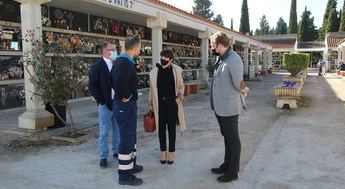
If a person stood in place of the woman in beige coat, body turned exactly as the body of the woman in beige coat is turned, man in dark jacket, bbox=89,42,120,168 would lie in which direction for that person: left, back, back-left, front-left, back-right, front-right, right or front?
right

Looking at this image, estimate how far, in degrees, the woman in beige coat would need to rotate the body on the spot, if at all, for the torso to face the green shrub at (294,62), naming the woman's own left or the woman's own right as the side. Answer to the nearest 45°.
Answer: approximately 135° to the woman's own left

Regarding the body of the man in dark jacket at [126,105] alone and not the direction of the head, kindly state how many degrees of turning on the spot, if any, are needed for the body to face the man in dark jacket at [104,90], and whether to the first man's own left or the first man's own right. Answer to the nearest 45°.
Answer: approximately 90° to the first man's own left

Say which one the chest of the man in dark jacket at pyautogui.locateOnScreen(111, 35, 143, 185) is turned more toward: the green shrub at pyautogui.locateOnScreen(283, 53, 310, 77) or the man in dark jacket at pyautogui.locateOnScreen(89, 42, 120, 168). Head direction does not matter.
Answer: the green shrub

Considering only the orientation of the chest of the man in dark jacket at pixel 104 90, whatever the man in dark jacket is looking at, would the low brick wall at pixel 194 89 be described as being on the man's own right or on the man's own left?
on the man's own left

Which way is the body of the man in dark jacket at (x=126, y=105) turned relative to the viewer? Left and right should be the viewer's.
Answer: facing to the right of the viewer

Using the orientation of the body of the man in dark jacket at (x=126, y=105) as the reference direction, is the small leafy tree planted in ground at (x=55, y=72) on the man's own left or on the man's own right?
on the man's own left

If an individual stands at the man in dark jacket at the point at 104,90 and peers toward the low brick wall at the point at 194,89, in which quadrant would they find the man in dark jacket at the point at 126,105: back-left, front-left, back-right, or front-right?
back-right

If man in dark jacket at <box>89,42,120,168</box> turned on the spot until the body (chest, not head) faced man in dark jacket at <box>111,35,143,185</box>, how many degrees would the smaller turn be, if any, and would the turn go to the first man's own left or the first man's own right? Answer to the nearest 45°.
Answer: approximately 45° to the first man's own right

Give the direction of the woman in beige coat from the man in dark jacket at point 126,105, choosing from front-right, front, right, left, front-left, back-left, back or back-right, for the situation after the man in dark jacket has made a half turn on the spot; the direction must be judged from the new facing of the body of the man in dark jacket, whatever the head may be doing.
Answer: back-right

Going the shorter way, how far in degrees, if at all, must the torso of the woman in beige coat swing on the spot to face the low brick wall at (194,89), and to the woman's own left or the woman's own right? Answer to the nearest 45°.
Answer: approximately 180°

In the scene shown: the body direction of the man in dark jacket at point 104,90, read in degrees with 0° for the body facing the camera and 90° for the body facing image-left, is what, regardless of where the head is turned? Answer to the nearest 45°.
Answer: approximately 315°
